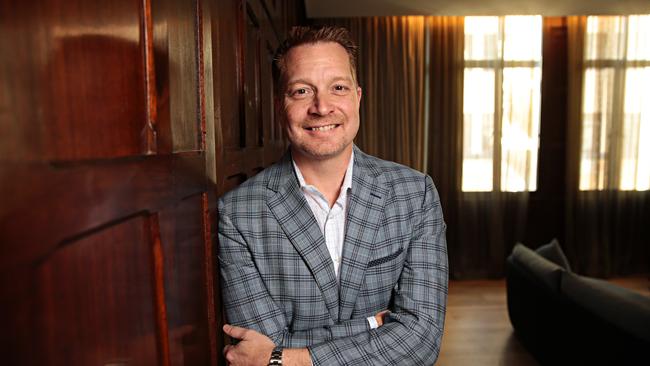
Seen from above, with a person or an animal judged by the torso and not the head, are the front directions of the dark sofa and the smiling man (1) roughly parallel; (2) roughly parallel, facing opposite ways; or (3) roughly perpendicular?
roughly perpendicular

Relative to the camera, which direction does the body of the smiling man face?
toward the camera

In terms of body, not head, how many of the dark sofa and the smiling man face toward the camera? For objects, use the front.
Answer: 1

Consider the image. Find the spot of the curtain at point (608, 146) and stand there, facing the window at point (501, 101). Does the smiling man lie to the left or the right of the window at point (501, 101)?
left

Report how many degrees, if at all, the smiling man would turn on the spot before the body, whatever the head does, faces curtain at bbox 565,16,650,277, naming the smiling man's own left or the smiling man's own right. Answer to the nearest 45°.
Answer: approximately 135° to the smiling man's own left

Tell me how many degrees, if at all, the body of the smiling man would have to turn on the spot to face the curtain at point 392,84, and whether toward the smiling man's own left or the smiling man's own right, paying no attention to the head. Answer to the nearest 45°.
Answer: approximately 180°
